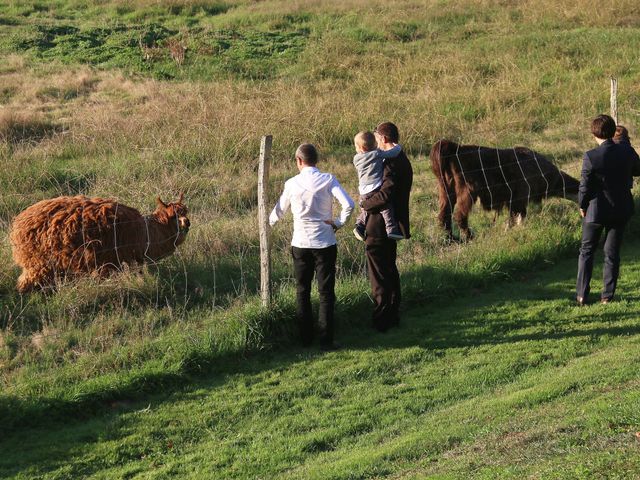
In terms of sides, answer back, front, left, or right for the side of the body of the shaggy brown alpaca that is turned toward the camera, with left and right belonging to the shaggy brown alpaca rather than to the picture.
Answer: right

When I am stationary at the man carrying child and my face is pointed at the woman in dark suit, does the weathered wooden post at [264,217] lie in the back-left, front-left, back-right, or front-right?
back-left

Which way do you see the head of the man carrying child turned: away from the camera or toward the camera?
away from the camera

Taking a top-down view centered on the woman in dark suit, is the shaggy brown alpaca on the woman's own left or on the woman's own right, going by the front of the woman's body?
on the woman's own left

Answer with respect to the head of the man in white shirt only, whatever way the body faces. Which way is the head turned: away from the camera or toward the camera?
away from the camera

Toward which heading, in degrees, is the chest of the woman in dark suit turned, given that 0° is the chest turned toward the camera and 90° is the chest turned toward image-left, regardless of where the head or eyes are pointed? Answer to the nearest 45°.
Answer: approximately 180°

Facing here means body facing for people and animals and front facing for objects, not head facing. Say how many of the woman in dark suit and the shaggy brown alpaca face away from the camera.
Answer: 1

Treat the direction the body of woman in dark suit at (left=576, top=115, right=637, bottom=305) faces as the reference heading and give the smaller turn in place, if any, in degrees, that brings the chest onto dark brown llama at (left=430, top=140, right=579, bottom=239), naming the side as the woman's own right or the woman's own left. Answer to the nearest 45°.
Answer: approximately 45° to the woman's own left

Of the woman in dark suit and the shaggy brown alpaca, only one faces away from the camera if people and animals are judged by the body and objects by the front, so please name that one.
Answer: the woman in dark suit

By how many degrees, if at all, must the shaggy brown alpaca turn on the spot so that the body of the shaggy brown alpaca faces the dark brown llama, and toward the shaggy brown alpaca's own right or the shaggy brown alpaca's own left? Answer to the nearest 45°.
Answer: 0° — it already faces it
